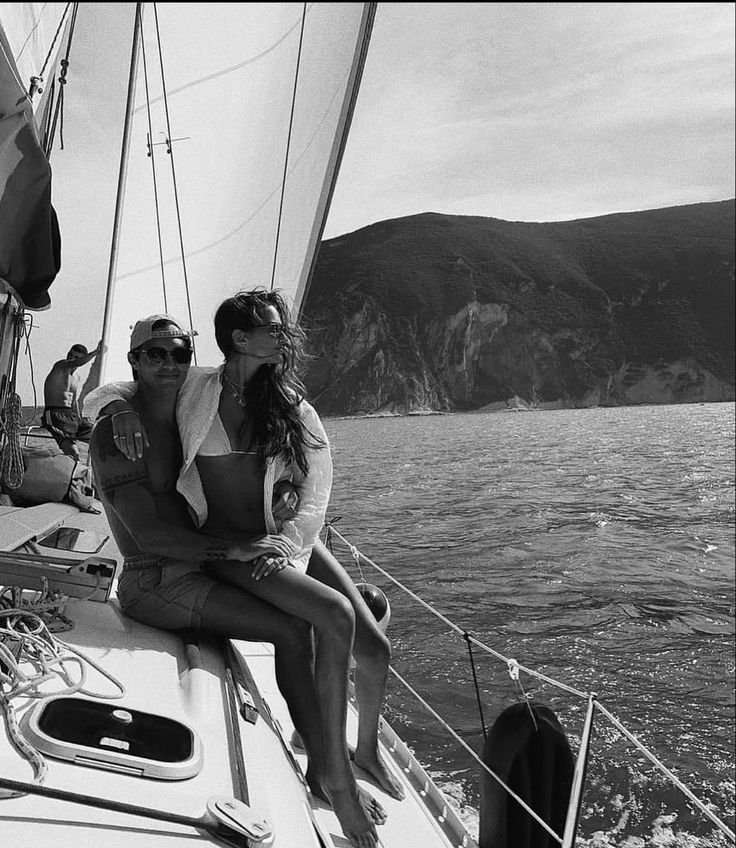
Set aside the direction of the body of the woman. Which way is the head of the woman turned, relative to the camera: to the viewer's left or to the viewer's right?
to the viewer's right

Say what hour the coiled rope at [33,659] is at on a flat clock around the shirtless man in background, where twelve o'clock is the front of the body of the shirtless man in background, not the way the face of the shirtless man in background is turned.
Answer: The coiled rope is roughly at 3 o'clock from the shirtless man in background.

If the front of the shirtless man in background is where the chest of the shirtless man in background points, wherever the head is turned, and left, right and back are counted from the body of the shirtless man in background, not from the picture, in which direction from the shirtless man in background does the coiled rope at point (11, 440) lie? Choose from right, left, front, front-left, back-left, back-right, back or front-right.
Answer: right
